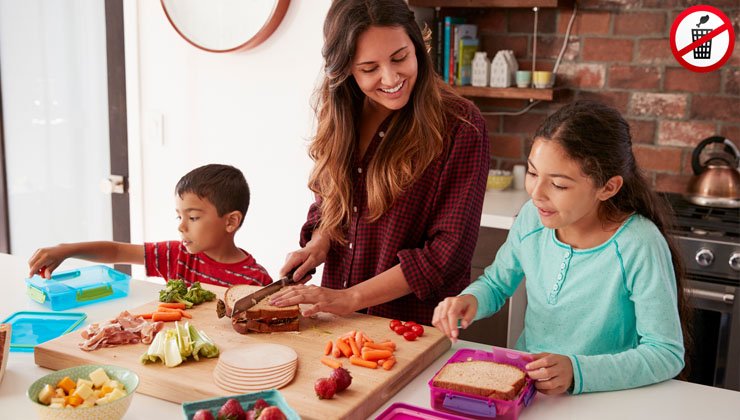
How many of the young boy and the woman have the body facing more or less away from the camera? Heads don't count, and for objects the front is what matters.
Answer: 0

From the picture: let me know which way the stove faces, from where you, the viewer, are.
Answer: facing the viewer and to the left of the viewer

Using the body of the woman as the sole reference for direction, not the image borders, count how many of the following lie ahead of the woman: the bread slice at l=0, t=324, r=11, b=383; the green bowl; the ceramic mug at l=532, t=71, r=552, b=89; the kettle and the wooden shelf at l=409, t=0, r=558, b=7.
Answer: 2

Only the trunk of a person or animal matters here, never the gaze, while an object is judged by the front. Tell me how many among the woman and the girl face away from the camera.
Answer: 0

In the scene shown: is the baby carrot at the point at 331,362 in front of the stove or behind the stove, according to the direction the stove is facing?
in front

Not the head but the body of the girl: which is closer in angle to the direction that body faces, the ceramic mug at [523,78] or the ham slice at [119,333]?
the ham slice

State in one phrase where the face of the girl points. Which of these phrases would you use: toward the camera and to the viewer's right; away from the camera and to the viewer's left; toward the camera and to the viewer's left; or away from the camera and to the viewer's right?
toward the camera and to the viewer's left

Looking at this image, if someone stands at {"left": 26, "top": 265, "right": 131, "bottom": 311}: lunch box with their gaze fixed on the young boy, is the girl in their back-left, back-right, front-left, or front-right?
front-right

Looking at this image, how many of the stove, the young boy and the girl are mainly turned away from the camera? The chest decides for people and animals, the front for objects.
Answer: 0

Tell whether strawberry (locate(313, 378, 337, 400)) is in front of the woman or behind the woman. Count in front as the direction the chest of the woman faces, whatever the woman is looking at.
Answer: in front

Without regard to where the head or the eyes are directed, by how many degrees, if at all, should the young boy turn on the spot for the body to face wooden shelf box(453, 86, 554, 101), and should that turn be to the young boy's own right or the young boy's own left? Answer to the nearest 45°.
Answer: approximately 180°

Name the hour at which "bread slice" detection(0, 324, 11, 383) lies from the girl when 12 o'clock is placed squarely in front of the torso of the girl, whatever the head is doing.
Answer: The bread slice is roughly at 1 o'clock from the girl.
